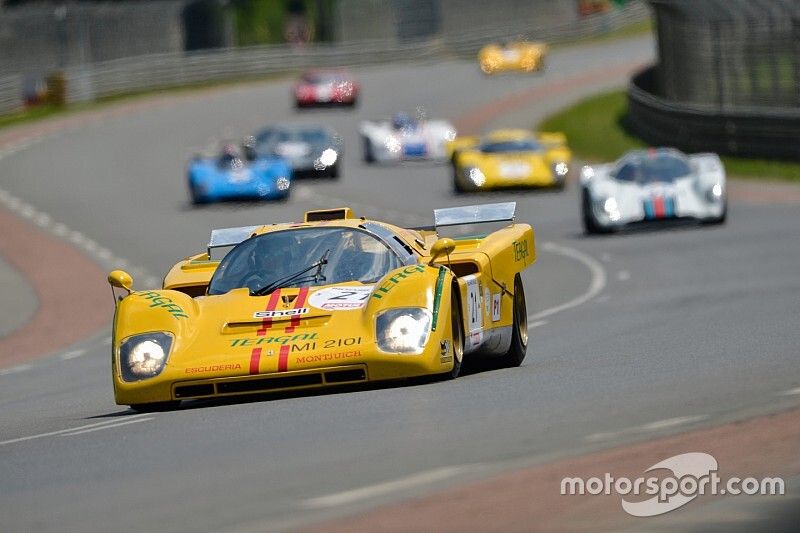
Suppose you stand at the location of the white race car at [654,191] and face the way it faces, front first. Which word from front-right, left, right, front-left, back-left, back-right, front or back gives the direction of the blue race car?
back-right

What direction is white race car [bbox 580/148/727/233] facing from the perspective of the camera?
toward the camera

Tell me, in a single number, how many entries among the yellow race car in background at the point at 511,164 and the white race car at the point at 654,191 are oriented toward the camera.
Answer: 2

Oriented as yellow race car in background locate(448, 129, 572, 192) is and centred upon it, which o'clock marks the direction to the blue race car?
The blue race car is roughly at 3 o'clock from the yellow race car in background.

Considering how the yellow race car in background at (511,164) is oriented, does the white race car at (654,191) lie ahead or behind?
ahead

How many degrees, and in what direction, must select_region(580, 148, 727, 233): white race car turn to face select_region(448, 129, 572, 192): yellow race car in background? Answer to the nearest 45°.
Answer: approximately 180°

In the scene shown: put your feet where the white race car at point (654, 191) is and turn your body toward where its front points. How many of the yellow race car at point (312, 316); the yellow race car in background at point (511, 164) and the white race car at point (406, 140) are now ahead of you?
1

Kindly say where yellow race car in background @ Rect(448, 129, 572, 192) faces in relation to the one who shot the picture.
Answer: facing the viewer

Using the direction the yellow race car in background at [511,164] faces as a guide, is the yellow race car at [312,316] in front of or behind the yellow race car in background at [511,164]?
in front

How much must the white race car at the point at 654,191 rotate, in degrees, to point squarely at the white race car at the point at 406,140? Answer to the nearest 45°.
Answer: approximately 180°

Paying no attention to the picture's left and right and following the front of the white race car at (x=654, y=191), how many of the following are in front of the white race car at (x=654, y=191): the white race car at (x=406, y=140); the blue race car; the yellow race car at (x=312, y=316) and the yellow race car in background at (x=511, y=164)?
1

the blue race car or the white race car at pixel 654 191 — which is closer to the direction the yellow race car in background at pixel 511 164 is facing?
the white race car

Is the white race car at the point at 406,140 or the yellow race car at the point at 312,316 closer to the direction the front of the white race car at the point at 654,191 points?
the yellow race car
